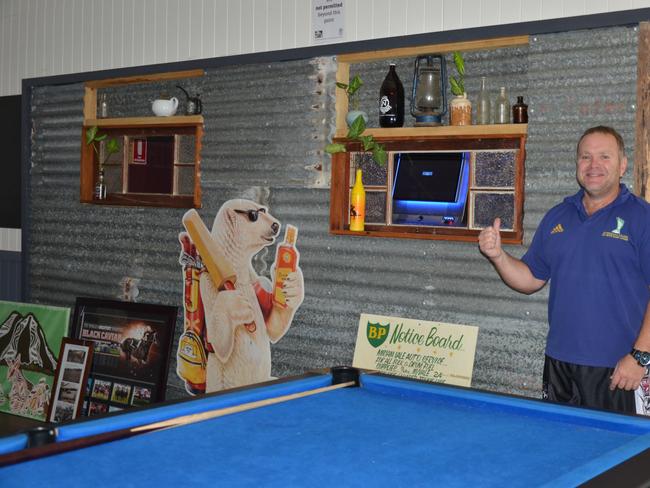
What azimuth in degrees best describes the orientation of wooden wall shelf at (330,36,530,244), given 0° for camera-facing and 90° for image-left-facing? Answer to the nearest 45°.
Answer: approximately 45°

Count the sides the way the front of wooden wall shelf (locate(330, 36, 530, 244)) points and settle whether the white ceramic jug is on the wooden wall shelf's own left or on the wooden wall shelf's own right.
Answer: on the wooden wall shelf's own right

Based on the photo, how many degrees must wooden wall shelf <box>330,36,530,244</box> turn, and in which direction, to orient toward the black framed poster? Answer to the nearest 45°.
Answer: approximately 90° to its right

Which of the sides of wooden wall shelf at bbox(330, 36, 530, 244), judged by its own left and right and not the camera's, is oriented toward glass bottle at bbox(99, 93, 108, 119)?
right

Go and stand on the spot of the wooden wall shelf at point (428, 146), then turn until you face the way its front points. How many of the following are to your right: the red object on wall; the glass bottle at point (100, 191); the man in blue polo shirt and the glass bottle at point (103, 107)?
3

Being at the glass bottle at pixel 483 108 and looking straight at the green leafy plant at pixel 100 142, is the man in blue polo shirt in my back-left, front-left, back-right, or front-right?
back-left

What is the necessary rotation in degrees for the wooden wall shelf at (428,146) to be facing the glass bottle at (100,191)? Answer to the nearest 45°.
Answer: approximately 90° to its right

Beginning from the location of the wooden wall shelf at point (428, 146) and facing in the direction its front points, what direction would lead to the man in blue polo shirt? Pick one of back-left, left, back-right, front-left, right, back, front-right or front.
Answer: left

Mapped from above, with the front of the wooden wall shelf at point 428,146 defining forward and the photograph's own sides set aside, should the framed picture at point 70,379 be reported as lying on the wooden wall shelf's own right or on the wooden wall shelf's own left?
on the wooden wall shelf's own right
